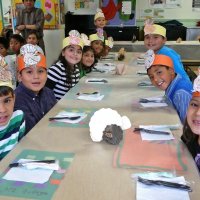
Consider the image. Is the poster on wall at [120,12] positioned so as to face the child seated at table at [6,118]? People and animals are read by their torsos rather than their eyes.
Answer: yes

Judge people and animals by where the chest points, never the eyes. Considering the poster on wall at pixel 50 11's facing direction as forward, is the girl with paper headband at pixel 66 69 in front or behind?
in front

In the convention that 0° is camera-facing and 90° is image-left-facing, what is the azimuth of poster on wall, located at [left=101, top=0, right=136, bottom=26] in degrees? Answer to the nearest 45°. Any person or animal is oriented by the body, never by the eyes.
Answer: approximately 0°

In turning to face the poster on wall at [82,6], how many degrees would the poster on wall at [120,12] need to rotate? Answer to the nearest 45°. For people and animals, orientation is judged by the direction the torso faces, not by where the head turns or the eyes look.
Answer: approximately 90° to its right

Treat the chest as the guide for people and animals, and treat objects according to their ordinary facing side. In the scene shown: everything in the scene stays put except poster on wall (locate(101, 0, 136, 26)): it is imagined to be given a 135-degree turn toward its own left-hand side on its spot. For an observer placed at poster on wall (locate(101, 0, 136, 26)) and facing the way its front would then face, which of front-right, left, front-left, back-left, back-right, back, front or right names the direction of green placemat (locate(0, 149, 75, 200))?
back-right

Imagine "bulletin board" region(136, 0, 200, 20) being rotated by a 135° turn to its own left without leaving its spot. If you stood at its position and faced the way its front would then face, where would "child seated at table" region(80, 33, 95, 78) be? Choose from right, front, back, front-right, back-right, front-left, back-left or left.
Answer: back-right
